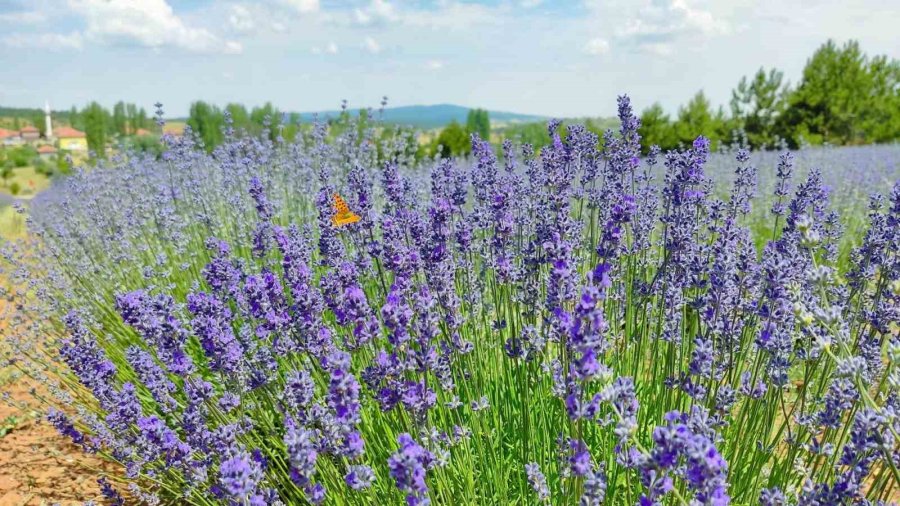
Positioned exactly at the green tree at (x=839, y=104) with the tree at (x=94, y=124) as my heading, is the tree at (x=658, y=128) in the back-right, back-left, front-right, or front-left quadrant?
front-right

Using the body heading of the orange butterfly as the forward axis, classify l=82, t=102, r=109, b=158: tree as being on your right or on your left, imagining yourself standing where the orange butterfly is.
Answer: on your right

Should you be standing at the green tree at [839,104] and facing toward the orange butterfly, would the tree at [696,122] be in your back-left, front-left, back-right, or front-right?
front-right

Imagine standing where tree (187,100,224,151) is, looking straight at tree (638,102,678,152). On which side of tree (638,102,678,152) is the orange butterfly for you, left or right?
right

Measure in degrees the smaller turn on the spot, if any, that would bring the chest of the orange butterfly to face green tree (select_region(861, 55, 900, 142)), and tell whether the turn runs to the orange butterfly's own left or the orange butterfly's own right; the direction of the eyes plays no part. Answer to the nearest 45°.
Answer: approximately 135° to the orange butterfly's own right

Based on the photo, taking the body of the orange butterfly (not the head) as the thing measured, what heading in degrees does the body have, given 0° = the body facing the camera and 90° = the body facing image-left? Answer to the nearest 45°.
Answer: approximately 90°
